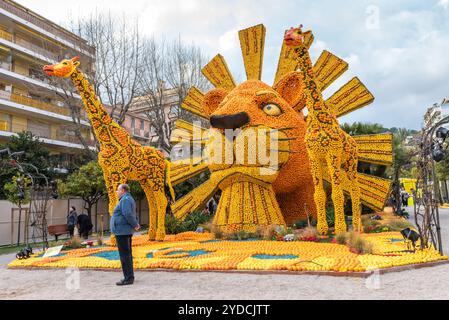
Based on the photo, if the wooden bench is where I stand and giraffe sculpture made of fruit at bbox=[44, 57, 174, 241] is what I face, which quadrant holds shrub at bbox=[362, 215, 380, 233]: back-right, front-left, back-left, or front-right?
front-left

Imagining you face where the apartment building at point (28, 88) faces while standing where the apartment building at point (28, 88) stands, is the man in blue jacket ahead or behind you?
ahead

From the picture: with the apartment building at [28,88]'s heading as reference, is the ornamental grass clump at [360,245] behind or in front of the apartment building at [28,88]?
in front

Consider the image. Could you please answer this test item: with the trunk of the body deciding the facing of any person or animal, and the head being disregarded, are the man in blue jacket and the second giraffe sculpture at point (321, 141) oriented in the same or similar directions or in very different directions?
same or similar directions

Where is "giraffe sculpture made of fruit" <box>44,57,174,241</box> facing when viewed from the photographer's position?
facing to the left of the viewer

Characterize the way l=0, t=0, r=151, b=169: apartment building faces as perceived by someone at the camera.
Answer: facing the viewer and to the right of the viewer

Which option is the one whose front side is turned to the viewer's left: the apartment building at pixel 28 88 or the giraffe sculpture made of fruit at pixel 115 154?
the giraffe sculpture made of fruit

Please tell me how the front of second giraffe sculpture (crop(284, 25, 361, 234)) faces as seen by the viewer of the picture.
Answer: facing the viewer and to the left of the viewer

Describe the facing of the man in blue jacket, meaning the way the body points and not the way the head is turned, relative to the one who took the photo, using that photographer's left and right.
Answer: facing to the left of the viewer
